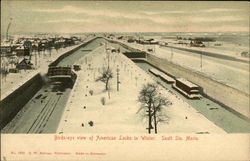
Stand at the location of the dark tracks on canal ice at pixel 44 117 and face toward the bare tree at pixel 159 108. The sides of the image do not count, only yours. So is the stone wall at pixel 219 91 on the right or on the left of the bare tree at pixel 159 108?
left

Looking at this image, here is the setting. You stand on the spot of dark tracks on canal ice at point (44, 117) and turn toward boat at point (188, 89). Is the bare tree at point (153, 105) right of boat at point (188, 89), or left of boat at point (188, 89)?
right
